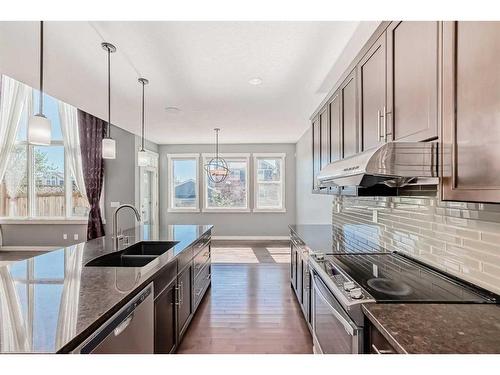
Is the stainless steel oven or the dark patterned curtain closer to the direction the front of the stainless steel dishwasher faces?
the stainless steel oven

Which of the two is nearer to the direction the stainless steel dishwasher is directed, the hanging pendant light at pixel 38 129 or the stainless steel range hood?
the stainless steel range hood

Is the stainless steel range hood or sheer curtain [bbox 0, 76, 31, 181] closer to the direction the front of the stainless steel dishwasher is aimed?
the stainless steel range hood

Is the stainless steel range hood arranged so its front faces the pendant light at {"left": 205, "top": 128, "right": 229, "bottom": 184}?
no

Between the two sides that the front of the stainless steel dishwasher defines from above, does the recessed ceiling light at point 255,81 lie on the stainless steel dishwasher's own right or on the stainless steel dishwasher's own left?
on the stainless steel dishwasher's own left

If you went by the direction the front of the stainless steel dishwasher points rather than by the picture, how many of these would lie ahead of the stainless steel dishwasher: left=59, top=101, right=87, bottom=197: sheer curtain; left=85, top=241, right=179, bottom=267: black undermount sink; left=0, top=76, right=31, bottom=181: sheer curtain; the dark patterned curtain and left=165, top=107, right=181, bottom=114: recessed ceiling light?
0

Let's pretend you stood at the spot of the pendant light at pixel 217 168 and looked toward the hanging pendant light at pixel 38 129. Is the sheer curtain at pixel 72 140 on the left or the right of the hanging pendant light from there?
right

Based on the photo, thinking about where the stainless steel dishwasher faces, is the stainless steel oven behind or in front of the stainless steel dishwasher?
in front

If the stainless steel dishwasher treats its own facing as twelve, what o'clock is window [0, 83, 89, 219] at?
The window is roughly at 7 o'clock from the stainless steel dishwasher.

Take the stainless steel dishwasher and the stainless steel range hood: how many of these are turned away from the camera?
0
